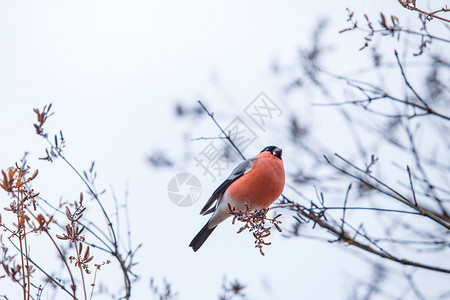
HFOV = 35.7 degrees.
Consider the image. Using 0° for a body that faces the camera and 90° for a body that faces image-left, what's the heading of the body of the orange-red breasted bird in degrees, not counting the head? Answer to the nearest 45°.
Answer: approximately 315°
